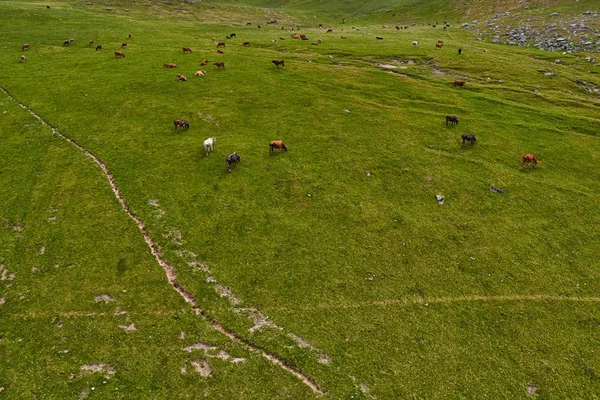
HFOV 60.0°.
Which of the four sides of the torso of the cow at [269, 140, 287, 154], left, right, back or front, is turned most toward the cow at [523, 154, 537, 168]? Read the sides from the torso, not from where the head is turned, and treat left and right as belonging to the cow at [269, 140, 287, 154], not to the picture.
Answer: front

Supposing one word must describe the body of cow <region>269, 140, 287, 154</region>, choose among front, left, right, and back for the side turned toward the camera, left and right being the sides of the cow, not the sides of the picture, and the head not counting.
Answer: right

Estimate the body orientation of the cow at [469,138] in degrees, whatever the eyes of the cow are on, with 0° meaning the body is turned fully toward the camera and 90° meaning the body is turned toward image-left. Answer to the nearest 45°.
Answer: approximately 270°

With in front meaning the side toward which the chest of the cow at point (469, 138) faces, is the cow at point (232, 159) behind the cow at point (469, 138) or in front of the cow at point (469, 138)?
behind

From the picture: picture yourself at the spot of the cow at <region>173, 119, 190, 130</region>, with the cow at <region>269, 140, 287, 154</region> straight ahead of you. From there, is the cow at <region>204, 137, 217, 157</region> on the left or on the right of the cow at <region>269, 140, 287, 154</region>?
right

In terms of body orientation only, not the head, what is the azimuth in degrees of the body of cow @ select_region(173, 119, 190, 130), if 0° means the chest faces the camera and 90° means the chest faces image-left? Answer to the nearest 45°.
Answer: approximately 270°

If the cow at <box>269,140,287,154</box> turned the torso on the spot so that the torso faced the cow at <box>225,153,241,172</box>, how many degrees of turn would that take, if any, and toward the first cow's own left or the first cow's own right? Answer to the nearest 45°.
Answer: approximately 135° to the first cow's own right
